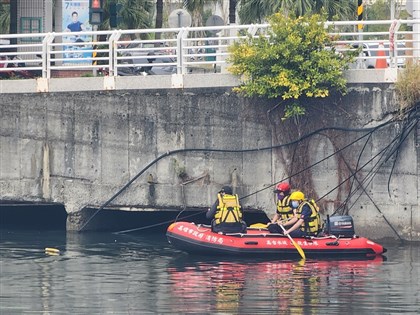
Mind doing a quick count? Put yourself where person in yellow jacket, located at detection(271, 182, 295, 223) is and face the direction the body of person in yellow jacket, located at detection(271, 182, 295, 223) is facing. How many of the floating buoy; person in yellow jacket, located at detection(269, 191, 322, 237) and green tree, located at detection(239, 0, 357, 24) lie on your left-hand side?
1

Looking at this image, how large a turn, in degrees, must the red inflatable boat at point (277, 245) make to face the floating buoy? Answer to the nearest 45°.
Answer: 0° — it already faces it

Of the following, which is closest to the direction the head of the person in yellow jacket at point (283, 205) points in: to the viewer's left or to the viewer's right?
to the viewer's left

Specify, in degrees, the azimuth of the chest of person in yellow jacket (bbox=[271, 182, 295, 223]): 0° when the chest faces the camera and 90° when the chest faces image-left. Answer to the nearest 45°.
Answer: approximately 45°

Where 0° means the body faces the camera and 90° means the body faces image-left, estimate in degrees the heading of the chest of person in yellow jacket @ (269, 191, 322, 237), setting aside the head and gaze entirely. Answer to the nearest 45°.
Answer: approximately 90°

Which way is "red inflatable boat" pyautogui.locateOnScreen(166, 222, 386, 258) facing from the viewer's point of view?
to the viewer's left
